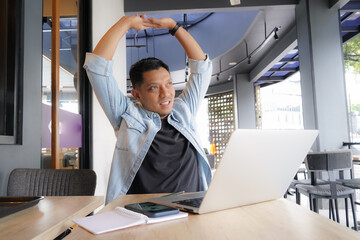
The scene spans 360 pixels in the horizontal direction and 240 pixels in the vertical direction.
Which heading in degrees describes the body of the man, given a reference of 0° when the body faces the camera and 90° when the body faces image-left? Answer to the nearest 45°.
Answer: approximately 315°

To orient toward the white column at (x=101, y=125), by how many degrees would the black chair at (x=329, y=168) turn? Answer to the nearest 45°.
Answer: approximately 90° to its left

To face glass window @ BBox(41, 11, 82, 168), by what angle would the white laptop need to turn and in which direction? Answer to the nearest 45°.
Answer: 0° — it already faces it

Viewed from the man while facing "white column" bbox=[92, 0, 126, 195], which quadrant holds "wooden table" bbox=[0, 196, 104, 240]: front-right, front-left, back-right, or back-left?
back-left

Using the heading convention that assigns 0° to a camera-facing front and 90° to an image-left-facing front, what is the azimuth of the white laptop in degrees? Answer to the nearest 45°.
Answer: approximately 135°

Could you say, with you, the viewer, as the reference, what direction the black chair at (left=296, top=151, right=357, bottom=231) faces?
facing away from the viewer and to the left of the viewer

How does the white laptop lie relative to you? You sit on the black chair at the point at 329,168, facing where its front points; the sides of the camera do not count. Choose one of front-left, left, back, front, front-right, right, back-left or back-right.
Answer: back-left

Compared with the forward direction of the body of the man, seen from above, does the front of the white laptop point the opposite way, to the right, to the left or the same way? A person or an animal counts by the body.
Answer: the opposite way

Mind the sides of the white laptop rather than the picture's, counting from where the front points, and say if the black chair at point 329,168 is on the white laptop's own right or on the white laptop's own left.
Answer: on the white laptop's own right
